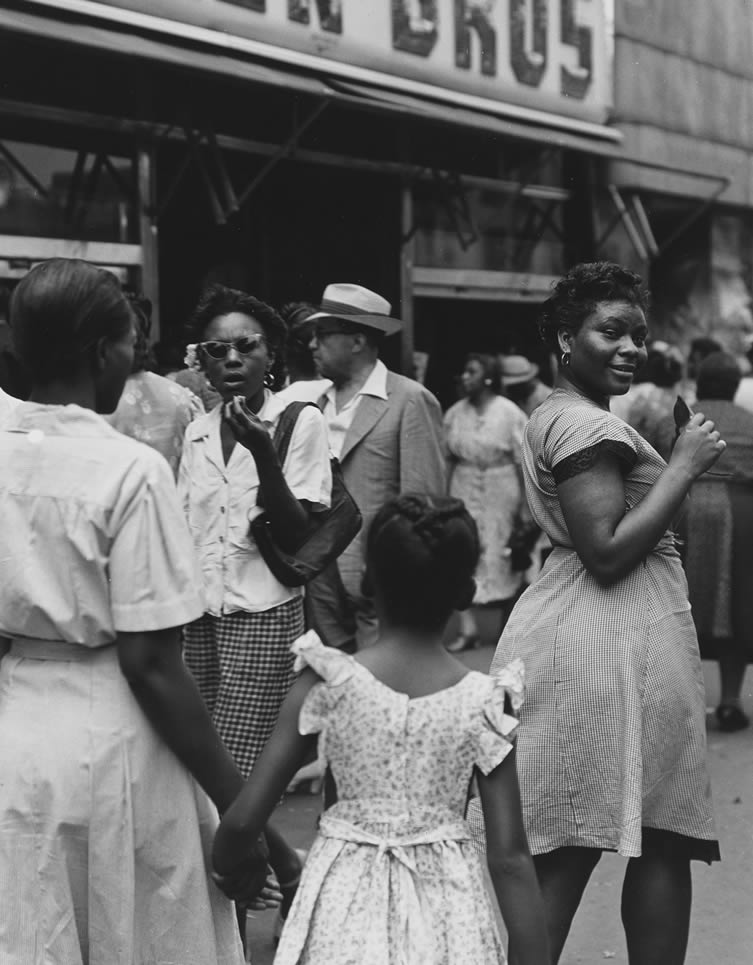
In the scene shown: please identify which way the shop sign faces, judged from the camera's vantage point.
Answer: facing the viewer and to the right of the viewer

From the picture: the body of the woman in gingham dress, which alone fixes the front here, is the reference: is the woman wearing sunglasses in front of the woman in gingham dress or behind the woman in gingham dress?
behind

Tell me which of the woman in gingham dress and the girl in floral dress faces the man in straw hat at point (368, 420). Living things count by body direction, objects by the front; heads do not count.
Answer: the girl in floral dress

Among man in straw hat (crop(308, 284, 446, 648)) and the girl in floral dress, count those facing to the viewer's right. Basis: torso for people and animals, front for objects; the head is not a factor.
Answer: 0

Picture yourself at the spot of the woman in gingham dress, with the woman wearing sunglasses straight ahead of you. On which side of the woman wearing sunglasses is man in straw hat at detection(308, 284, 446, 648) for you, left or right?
right

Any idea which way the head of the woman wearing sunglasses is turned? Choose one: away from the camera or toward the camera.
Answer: toward the camera

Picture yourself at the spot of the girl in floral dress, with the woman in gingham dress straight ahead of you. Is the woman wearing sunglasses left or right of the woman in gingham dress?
left

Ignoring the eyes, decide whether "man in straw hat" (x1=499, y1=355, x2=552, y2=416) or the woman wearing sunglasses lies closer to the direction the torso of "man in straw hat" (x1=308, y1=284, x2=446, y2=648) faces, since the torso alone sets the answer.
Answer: the woman wearing sunglasses

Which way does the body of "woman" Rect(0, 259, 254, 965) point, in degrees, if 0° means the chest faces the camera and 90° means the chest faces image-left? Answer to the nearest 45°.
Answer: approximately 225°

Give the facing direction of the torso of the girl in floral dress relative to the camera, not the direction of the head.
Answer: away from the camera

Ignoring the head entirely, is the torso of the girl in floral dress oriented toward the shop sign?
yes

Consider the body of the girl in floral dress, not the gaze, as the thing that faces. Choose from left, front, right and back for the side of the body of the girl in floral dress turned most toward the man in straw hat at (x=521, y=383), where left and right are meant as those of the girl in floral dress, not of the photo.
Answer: front

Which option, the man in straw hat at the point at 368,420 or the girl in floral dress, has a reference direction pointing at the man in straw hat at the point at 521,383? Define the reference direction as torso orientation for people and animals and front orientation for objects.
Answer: the girl in floral dress

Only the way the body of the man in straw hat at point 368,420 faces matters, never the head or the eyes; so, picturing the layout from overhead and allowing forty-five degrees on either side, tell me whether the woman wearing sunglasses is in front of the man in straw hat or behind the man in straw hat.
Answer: in front
